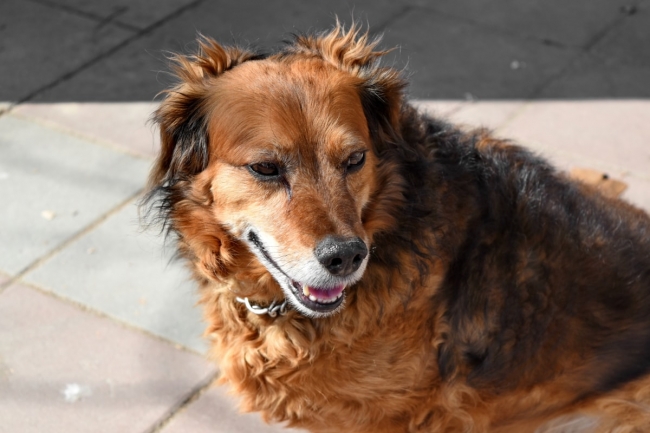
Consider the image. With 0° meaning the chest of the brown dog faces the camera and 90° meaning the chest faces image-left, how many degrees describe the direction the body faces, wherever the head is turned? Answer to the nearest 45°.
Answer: approximately 45°
